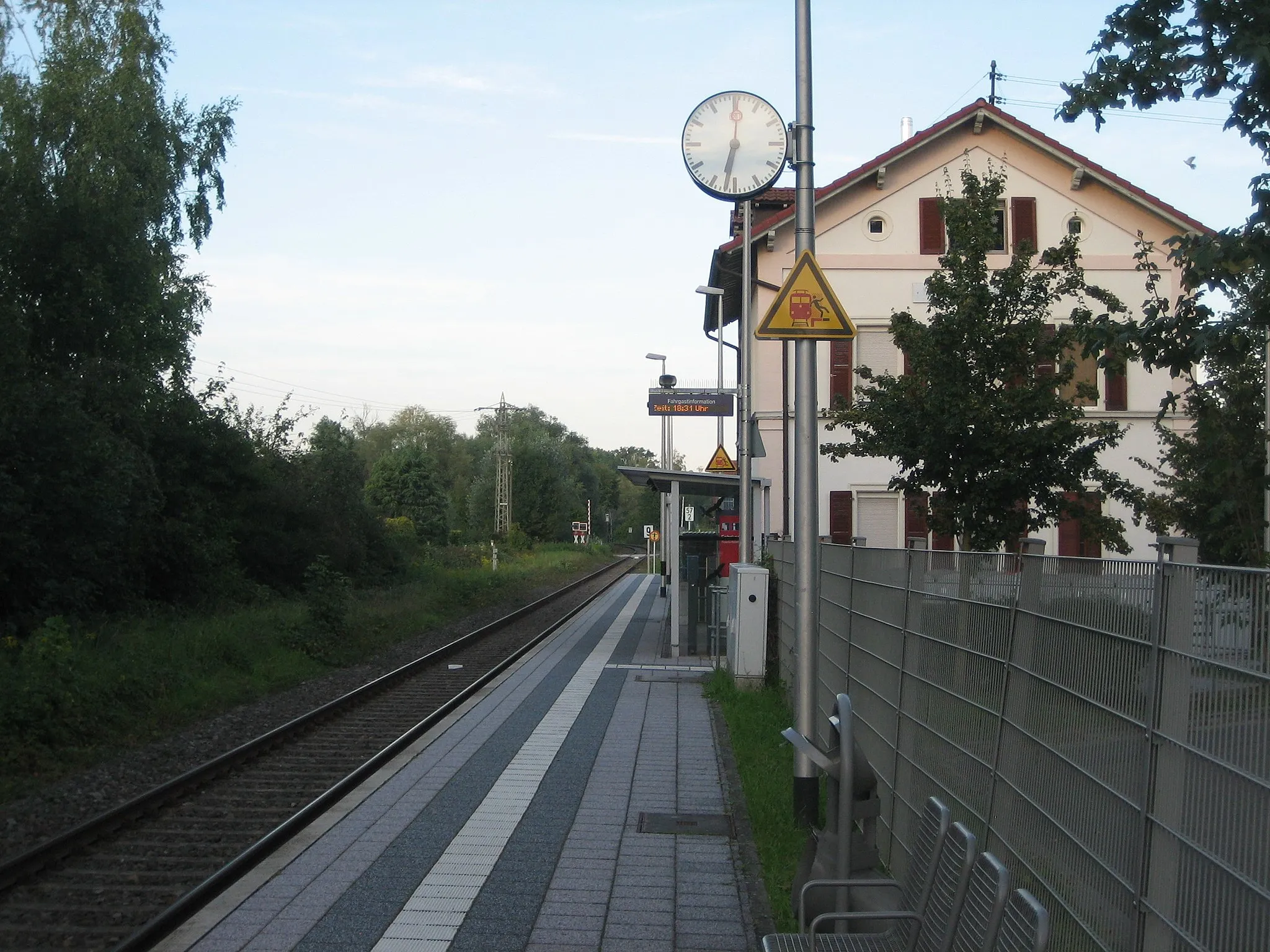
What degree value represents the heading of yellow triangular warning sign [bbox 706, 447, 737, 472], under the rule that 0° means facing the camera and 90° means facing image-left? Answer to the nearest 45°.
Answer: approximately 0°

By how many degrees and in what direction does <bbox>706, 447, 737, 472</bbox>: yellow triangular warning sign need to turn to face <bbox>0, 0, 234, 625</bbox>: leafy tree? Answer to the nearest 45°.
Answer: approximately 90° to its right

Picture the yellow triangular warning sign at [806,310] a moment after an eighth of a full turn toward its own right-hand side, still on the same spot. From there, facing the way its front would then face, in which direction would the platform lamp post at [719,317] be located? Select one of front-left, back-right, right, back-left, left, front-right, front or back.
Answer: back-right

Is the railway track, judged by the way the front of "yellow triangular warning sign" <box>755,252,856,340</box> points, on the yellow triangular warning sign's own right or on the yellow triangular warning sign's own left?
on the yellow triangular warning sign's own right

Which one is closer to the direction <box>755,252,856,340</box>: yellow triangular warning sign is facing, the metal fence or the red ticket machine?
the metal fence

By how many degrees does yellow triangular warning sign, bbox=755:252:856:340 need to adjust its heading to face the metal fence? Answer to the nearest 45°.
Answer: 0° — it already faces it
